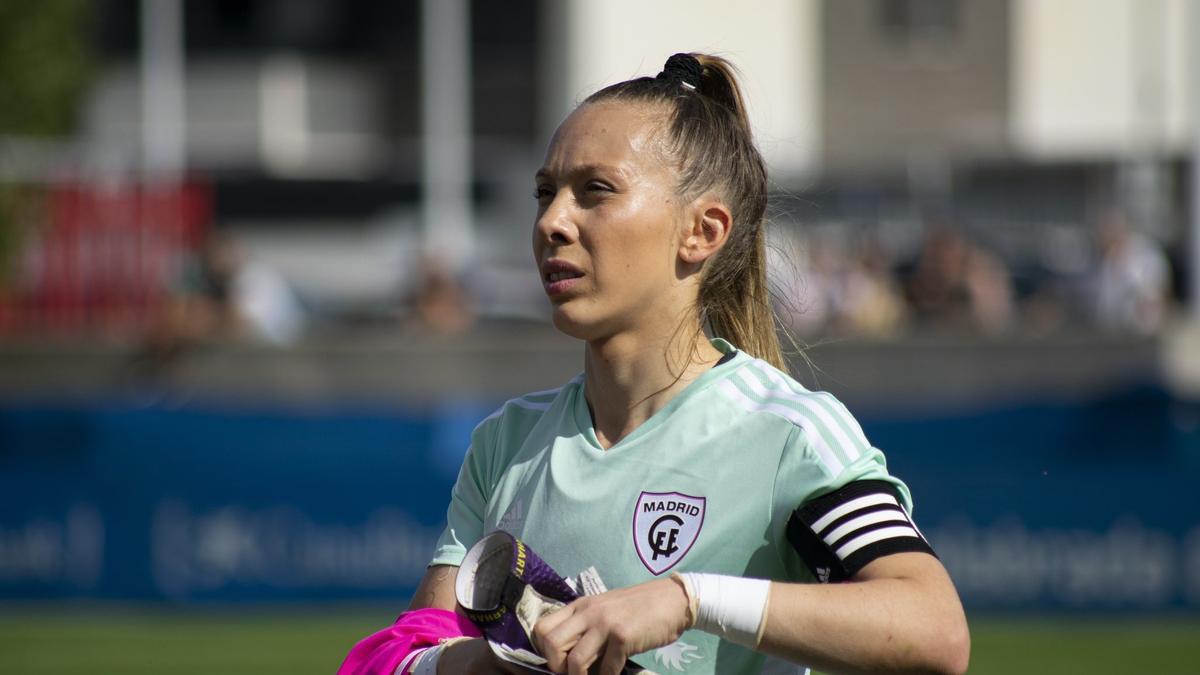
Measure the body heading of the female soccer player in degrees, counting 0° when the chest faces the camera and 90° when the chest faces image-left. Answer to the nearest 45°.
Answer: approximately 45°

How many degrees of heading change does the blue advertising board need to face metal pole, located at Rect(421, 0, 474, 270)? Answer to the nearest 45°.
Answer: approximately 180°

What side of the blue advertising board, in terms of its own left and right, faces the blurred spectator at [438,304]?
back

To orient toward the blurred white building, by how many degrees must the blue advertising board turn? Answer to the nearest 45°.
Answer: approximately 180°

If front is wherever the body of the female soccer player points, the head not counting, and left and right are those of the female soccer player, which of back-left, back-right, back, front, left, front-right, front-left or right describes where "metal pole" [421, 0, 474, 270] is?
back-right

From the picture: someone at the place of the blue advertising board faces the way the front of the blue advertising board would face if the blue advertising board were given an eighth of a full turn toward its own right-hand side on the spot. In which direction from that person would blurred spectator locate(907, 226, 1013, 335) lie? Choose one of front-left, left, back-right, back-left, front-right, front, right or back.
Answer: back

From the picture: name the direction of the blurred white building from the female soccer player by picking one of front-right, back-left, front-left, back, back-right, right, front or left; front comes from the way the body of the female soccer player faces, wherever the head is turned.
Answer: back-right

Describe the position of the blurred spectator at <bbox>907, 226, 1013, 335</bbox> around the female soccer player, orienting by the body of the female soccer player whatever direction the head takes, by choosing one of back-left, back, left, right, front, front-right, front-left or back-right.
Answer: back-right

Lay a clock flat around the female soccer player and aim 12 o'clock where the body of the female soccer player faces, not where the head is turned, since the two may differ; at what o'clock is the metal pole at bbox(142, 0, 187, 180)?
The metal pole is roughly at 4 o'clock from the female soccer player.

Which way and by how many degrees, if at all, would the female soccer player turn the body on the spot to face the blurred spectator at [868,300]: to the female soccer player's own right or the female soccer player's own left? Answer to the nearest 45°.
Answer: approximately 135° to the female soccer player's own right

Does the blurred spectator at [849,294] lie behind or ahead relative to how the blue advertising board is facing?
behind

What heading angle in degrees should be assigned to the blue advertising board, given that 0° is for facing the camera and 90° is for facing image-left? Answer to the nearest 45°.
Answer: approximately 0°
